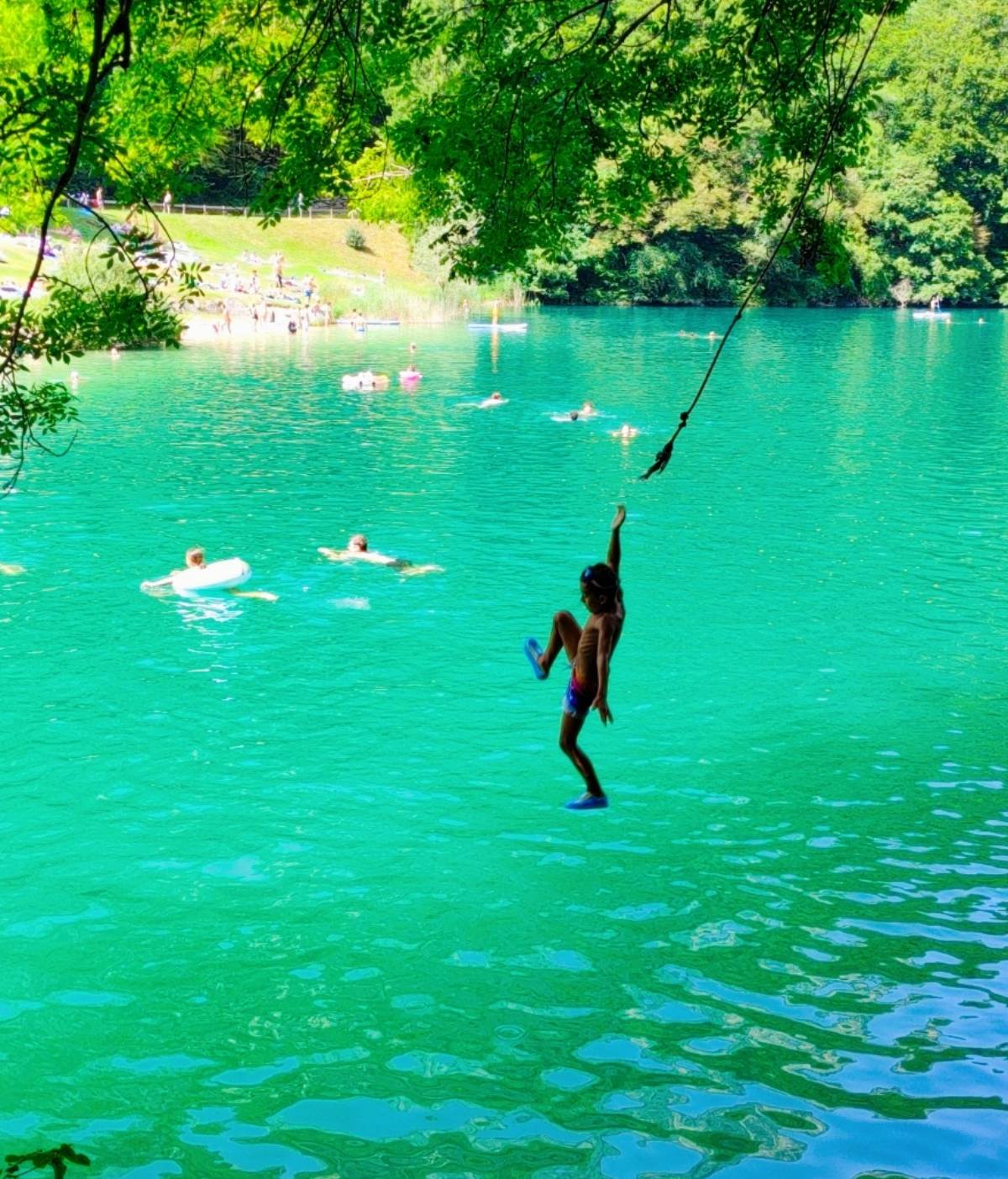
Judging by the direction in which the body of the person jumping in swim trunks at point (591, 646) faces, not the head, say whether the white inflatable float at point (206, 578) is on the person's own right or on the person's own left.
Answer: on the person's own right

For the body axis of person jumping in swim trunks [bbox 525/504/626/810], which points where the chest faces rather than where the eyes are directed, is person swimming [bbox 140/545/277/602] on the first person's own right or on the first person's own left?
on the first person's own right

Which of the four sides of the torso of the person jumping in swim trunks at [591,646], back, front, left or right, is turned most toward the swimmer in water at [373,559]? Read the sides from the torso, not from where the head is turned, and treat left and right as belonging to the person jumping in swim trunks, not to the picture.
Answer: right

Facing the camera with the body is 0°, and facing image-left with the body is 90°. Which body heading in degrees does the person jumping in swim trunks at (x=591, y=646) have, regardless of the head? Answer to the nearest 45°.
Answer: approximately 90°

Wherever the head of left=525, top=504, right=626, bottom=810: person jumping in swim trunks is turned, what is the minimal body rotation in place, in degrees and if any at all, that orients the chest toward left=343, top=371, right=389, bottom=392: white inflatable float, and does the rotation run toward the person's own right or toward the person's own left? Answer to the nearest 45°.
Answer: approximately 90° to the person's own right
